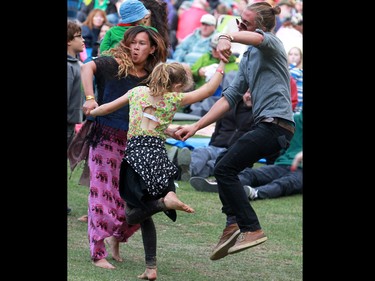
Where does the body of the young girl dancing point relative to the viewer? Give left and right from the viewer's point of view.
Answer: facing away from the viewer

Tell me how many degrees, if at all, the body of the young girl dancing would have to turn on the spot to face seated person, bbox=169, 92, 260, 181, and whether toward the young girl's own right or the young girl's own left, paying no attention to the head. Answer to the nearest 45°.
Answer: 0° — they already face them

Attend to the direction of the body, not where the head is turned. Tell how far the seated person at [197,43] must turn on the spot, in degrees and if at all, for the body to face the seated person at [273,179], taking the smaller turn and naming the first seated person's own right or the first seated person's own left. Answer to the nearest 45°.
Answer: approximately 45° to the first seated person's own left

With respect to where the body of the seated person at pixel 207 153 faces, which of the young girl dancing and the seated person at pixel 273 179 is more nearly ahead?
the young girl dancing

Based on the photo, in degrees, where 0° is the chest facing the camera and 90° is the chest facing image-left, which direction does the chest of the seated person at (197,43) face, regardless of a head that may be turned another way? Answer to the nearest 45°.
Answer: approximately 45°

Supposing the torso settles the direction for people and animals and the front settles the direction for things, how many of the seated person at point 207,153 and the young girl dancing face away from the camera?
1

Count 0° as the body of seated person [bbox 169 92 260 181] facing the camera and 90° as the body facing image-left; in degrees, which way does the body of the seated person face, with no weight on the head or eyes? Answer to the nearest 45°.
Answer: approximately 45°
